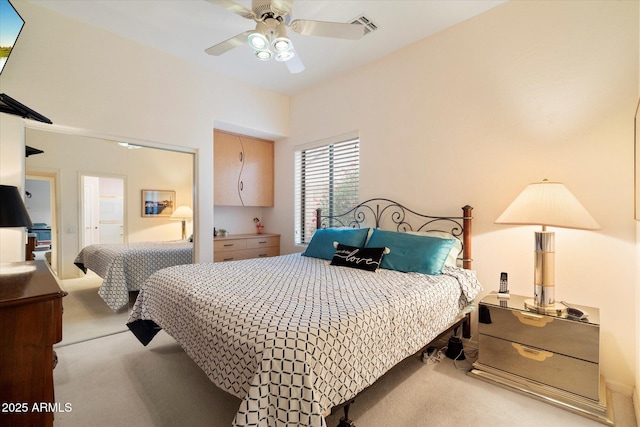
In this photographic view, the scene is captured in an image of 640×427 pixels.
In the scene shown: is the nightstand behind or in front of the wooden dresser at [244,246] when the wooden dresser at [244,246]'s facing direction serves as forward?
in front

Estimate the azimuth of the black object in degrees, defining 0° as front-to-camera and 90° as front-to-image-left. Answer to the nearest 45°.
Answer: approximately 315°

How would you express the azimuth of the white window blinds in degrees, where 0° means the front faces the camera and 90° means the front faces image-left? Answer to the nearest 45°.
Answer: approximately 45°

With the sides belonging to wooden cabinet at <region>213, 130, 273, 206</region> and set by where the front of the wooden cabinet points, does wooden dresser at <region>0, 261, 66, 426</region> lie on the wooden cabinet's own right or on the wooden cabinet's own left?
on the wooden cabinet's own right

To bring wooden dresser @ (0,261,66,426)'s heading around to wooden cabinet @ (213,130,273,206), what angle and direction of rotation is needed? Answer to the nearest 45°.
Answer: approximately 45° to its left

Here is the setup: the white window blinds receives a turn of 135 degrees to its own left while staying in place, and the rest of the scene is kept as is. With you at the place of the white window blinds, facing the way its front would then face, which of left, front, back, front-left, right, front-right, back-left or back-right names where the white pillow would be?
front-right

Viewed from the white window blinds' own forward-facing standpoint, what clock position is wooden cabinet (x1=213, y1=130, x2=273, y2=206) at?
The wooden cabinet is roughly at 2 o'clock from the white window blinds.

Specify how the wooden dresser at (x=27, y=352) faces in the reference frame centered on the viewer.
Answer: facing to the right of the viewer

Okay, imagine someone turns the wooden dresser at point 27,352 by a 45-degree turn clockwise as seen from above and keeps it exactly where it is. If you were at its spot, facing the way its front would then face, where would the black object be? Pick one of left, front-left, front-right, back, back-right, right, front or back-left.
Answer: back-left

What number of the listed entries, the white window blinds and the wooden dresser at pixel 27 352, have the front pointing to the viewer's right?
1
